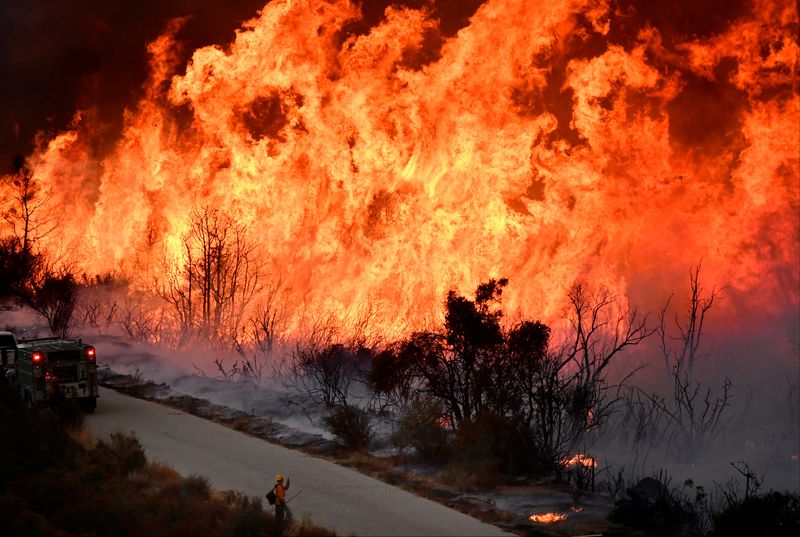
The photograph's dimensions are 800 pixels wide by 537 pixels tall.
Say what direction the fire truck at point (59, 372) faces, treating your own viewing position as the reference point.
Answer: facing away from the viewer and to the left of the viewer

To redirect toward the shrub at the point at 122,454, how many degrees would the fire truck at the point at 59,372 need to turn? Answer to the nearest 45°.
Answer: approximately 135° to its left

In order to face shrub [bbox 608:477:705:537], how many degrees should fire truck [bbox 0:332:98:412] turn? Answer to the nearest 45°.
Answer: approximately 180°

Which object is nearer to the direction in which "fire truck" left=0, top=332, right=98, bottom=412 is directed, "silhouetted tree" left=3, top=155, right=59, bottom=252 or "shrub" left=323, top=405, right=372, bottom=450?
the silhouetted tree

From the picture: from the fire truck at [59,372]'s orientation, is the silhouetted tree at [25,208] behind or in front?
in front

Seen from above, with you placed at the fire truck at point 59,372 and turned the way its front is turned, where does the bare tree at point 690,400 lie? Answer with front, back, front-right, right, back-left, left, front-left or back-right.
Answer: back-right

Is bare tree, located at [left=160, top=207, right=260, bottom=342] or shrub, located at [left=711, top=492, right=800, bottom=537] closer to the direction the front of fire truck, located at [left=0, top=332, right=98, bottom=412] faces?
the bare tree

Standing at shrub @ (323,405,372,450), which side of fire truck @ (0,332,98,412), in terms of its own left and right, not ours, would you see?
back

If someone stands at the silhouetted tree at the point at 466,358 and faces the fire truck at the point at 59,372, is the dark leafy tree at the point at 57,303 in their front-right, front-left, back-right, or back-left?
front-right

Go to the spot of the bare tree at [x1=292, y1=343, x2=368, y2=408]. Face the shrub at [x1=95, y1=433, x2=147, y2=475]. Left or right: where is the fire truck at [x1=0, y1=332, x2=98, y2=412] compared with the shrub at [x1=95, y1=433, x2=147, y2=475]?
right

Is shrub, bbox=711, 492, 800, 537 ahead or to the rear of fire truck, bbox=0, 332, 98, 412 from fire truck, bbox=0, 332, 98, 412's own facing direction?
to the rear

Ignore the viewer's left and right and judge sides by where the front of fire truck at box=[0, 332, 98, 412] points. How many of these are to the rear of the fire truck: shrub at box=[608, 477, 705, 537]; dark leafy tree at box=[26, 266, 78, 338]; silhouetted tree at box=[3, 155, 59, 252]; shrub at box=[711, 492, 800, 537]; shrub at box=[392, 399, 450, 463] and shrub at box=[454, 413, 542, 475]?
4

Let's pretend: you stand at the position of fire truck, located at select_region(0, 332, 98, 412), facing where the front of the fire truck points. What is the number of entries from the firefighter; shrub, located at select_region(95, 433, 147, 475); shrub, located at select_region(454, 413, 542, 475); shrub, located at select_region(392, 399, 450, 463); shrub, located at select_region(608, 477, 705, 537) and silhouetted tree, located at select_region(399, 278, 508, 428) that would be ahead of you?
0

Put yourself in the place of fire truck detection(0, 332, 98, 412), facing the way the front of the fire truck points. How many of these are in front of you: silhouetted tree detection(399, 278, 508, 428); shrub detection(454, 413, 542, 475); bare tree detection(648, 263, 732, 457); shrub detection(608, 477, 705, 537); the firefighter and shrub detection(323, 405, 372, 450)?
0

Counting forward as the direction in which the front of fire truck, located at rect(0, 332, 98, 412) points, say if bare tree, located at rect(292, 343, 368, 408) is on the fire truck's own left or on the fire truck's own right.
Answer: on the fire truck's own right

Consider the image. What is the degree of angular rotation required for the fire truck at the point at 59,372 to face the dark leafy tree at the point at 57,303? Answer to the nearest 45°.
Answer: approximately 45° to its right
